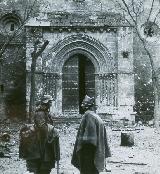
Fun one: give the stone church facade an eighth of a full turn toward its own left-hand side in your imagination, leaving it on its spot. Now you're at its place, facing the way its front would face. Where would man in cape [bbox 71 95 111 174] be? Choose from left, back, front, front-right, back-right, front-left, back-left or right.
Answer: front-right

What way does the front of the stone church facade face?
toward the camera

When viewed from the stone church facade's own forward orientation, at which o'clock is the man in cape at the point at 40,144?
The man in cape is roughly at 12 o'clock from the stone church facade.
